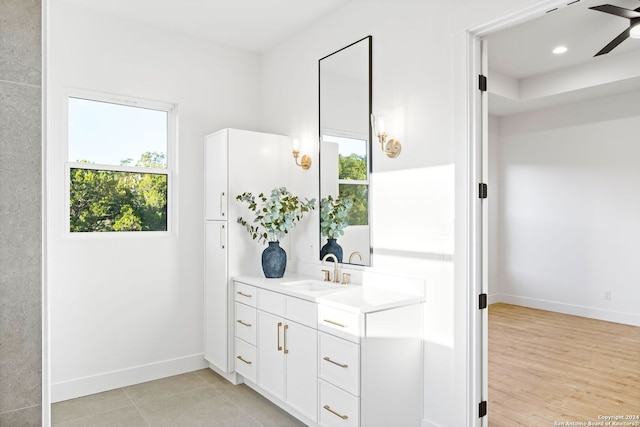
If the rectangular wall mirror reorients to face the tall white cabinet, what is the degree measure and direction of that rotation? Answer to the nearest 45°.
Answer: approximately 45° to its right

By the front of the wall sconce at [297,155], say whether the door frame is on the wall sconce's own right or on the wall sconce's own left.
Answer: on the wall sconce's own left

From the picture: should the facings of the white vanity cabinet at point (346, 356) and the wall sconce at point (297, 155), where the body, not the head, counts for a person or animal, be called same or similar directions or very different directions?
same or similar directions

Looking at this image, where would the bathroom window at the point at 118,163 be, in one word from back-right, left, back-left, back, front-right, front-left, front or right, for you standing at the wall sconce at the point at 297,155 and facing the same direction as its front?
front-right

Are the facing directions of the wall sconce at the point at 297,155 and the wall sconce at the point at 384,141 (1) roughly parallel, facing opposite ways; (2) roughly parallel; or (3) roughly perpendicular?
roughly parallel

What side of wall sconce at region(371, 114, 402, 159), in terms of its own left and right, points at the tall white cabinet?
right

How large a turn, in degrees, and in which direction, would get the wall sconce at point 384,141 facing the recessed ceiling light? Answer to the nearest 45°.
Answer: approximately 180°

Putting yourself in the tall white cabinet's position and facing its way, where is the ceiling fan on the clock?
The ceiling fan is roughly at 8 o'clock from the tall white cabinet.

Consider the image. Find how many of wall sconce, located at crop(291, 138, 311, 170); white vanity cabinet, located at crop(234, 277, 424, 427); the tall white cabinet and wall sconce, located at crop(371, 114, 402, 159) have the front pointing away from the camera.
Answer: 0

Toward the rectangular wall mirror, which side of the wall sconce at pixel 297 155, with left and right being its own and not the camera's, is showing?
left

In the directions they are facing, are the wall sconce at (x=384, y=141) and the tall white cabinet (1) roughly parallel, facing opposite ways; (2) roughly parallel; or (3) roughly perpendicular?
roughly parallel

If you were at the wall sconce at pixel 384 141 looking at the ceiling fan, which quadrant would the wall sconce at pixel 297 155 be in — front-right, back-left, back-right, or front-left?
back-left

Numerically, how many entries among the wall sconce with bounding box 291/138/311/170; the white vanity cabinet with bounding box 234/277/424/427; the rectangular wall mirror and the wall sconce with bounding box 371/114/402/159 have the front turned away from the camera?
0

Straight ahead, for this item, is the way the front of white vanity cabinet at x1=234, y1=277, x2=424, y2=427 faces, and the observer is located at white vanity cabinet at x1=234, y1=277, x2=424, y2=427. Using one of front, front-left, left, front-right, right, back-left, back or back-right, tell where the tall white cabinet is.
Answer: right

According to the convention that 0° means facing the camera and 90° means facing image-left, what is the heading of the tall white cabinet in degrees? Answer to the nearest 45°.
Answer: approximately 45°

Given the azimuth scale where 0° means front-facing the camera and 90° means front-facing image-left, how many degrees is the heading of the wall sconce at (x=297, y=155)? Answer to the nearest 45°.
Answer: approximately 45°

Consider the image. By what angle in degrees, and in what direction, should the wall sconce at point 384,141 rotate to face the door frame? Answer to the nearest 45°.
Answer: approximately 90° to its left
